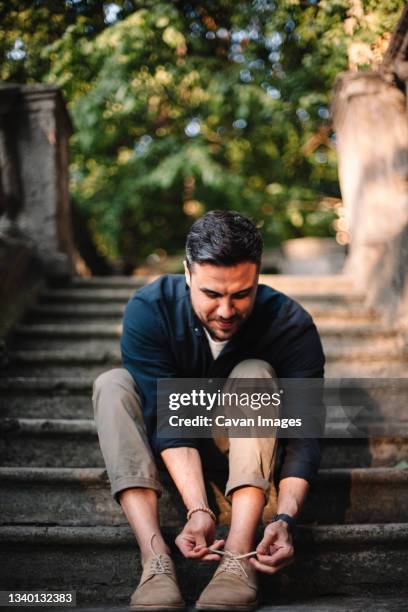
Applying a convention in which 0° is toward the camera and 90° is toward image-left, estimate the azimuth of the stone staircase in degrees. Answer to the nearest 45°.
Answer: approximately 0°
